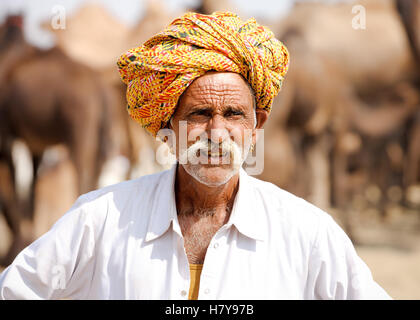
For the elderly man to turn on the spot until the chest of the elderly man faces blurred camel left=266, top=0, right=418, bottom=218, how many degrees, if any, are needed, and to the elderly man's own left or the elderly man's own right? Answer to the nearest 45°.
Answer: approximately 180°

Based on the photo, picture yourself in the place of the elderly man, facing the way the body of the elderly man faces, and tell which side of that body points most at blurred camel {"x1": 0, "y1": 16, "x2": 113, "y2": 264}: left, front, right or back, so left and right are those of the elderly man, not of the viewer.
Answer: back

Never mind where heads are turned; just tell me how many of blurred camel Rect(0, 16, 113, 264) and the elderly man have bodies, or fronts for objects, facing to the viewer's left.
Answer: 1

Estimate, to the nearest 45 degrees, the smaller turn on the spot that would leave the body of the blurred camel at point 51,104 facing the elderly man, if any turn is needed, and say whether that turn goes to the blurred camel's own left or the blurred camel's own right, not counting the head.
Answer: approximately 90° to the blurred camel's own left

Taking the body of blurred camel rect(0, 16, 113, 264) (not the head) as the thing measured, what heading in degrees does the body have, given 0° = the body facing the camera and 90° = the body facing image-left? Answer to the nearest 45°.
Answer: approximately 90°

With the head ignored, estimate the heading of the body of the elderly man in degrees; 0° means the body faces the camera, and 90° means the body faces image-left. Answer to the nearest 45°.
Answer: approximately 0°

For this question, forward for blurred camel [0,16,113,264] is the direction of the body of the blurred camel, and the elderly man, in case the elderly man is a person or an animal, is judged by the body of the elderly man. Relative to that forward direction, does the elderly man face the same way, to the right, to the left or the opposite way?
to the left
